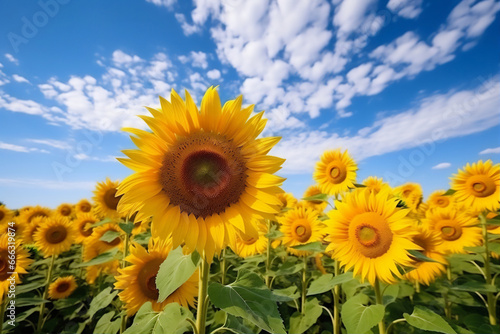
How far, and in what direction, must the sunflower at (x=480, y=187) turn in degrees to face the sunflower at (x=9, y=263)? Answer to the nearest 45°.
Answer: approximately 45° to its right

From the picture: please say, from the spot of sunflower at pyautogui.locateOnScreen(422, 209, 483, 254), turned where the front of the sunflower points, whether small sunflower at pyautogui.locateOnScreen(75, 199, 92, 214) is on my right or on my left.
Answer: on my right

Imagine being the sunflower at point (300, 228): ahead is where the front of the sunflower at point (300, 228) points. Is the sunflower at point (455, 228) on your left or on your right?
on your left

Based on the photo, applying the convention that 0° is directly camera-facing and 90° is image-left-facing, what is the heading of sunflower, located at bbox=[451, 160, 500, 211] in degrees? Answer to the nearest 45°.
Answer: approximately 0°

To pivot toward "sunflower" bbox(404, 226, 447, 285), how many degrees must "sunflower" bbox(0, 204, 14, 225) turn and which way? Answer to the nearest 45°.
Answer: approximately 45° to its left

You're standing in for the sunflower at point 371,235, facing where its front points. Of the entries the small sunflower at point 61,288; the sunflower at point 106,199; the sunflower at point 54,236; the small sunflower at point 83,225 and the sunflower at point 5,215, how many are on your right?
5

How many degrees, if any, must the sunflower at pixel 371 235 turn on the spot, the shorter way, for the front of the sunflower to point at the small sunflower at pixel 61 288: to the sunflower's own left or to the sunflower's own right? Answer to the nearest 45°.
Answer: approximately 90° to the sunflower's own right

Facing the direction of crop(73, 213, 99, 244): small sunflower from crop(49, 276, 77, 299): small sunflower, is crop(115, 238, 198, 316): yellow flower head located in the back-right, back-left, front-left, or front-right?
back-right

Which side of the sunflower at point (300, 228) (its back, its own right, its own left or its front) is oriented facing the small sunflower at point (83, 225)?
right

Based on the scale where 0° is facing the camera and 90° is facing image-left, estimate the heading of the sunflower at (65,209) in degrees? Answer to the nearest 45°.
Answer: approximately 0°

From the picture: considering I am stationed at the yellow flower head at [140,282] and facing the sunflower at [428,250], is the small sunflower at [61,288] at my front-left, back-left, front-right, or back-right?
back-left
